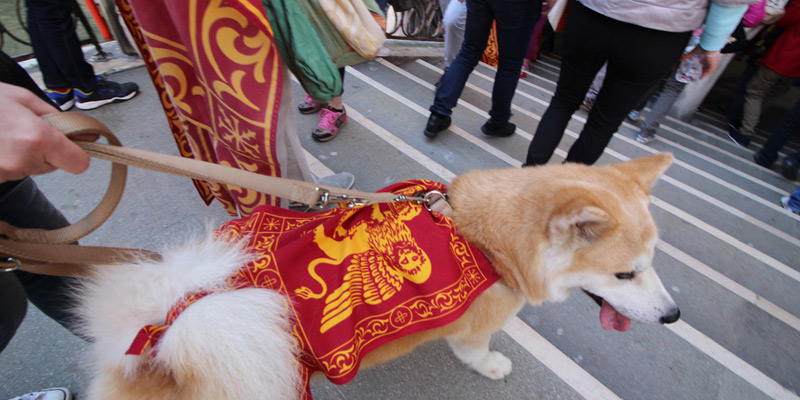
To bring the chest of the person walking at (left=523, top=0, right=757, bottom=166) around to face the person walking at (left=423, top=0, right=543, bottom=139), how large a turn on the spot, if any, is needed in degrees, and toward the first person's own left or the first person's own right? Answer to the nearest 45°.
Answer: approximately 45° to the first person's own left

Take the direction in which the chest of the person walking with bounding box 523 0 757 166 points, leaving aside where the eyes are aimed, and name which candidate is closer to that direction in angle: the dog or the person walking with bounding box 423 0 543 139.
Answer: the person walking

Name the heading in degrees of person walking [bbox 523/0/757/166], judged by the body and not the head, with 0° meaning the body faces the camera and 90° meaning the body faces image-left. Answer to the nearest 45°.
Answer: approximately 180°

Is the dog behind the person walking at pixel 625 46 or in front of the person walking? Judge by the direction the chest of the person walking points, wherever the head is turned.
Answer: behind
